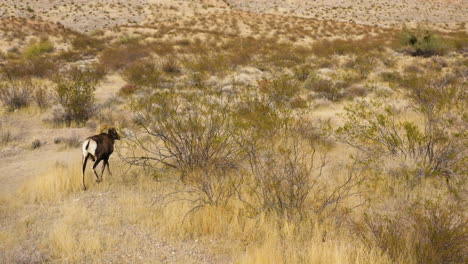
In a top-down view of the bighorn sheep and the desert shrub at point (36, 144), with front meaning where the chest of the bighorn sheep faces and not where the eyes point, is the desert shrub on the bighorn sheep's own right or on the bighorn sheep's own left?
on the bighorn sheep's own left

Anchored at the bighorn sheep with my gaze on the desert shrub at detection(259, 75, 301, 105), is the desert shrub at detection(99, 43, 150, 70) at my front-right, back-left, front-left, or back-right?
front-left

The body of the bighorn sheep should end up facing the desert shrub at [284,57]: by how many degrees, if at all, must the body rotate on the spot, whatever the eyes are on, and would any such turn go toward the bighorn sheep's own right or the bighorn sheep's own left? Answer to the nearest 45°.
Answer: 0° — it already faces it

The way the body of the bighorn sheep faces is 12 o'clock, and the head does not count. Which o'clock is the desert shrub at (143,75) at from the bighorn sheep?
The desert shrub is roughly at 11 o'clock from the bighorn sheep.

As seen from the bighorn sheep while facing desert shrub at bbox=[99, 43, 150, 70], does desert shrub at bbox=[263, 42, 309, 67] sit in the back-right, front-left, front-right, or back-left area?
front-right

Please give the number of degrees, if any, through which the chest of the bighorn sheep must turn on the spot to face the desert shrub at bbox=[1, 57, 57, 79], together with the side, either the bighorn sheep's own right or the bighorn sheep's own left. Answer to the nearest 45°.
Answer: approximately 45° to the bighorn sheep's own left

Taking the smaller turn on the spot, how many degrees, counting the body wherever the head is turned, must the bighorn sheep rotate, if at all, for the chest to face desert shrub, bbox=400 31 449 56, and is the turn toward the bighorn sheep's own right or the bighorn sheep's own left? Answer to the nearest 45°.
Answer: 0° — it already faces it

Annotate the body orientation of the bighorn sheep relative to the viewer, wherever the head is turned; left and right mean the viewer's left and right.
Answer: facing away from the viewer and to the right of the viewer

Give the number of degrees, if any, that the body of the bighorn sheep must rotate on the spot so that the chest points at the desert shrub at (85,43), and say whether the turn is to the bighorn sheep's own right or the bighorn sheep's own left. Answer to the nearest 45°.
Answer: approximately 45° to the bighorn sheep's own left

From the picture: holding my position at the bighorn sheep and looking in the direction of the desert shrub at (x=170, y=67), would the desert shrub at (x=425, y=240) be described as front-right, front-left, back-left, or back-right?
back-right

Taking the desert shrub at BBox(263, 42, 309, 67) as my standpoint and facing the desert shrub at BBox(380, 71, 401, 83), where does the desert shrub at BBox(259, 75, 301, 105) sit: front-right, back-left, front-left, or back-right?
front-right

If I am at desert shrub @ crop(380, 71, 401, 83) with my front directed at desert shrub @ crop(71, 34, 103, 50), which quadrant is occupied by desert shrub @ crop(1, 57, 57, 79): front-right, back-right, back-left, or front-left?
front-left

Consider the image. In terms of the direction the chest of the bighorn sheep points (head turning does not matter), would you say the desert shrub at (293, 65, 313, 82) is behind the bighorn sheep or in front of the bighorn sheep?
in front
